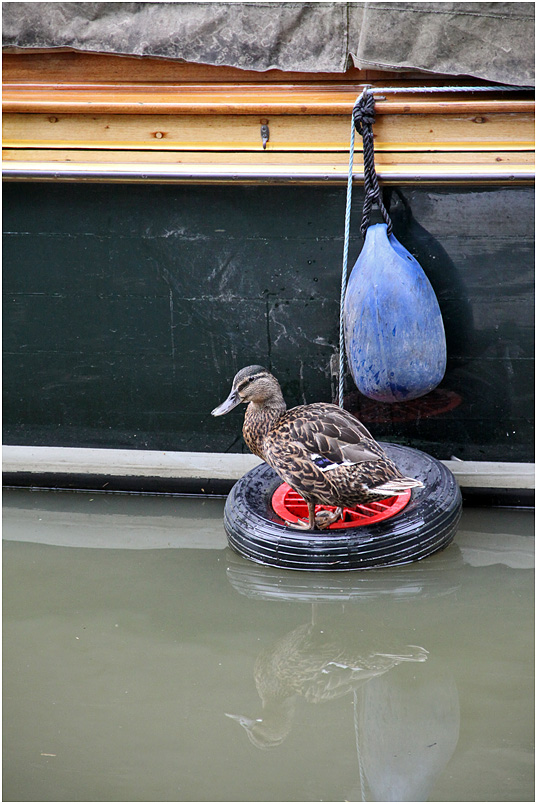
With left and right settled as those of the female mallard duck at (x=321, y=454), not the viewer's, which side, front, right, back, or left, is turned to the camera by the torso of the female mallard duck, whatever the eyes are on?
left
